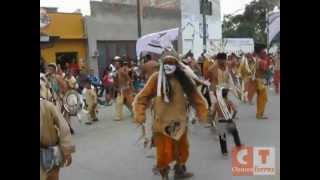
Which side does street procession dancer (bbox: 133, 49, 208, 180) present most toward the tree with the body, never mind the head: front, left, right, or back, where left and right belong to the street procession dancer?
back

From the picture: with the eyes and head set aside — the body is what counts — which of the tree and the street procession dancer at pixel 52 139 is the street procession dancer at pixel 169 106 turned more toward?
the street procession dancer

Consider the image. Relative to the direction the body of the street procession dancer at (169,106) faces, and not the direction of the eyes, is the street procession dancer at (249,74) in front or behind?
behind

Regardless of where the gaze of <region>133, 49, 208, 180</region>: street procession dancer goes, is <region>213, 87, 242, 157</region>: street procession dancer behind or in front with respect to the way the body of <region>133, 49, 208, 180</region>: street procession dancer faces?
behind

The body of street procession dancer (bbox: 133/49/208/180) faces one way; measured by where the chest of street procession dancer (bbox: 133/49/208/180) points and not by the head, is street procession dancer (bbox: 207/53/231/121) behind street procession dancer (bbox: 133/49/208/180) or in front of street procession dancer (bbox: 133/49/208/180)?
behind

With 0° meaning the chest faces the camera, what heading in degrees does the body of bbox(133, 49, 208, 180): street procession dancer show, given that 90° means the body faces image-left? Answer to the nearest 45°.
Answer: approximately 0°

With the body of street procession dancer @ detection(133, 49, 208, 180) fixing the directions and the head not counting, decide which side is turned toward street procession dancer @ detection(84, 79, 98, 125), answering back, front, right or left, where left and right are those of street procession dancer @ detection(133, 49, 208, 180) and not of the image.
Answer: back

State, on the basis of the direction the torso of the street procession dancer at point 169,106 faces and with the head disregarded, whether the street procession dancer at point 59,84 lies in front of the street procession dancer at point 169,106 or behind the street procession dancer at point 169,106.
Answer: behind

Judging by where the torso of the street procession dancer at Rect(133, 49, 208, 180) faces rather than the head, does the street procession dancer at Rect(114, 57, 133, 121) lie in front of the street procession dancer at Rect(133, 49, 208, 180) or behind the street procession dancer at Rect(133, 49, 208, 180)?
behind

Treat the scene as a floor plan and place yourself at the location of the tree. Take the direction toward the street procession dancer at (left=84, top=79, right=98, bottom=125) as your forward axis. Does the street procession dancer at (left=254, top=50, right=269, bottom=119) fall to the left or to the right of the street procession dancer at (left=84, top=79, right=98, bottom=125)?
left

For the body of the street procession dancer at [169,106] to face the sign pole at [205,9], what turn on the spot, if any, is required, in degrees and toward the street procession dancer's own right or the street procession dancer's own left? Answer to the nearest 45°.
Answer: approximately 180°
